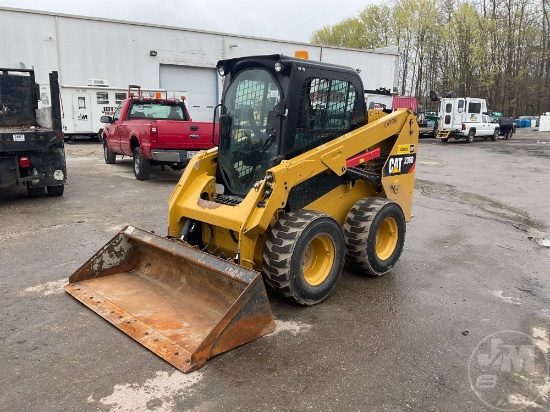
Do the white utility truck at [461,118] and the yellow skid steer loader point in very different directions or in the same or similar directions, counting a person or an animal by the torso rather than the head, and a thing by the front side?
very different directions

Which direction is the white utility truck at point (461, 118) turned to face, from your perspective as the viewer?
facing away from the viewer and to the right of the viewer

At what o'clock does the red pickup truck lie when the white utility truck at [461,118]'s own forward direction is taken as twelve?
The red pickup truck is roughly at 5 o'clock from the white utility truck.

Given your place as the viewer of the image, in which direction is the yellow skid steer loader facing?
facing the viewer and to the left of the viewer

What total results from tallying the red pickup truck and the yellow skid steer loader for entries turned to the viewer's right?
0

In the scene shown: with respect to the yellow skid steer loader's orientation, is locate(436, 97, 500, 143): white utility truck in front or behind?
behind

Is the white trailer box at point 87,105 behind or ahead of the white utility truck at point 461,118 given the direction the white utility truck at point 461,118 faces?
behind

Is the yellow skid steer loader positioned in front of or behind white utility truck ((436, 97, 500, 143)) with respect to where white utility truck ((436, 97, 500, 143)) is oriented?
behind

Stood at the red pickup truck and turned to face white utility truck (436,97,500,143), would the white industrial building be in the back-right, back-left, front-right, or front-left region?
front-left

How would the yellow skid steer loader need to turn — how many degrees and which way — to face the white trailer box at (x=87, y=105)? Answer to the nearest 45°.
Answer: approximately 135° to its right

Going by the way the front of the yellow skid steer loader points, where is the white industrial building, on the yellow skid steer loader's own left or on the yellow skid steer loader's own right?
on the yellow skid steer loader's own right

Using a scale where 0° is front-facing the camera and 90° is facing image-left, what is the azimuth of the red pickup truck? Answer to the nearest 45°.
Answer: approximately 135°

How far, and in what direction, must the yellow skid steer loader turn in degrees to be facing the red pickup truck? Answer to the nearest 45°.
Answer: approximately 135° to its right
